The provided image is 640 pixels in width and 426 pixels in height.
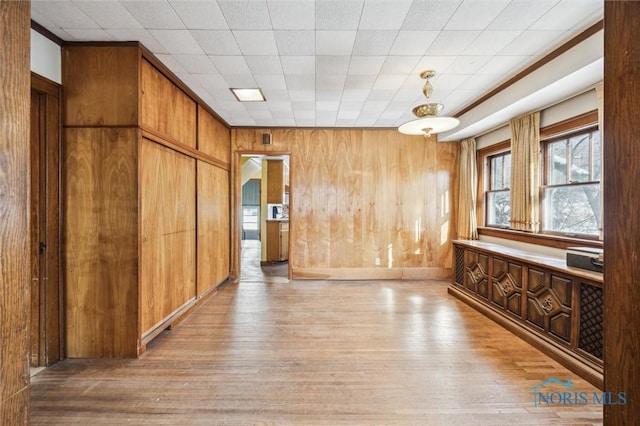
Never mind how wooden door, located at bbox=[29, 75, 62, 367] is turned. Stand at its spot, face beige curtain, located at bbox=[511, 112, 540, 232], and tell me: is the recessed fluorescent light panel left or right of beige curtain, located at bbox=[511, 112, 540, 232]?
left

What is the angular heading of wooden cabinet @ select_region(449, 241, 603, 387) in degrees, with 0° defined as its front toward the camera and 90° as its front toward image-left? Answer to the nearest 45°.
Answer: approximately 45°

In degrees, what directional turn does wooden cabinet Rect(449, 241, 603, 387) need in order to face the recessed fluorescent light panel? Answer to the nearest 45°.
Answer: approximately 45° to its right

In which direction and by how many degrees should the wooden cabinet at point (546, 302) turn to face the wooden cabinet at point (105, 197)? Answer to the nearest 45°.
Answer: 0° — it already faces it
